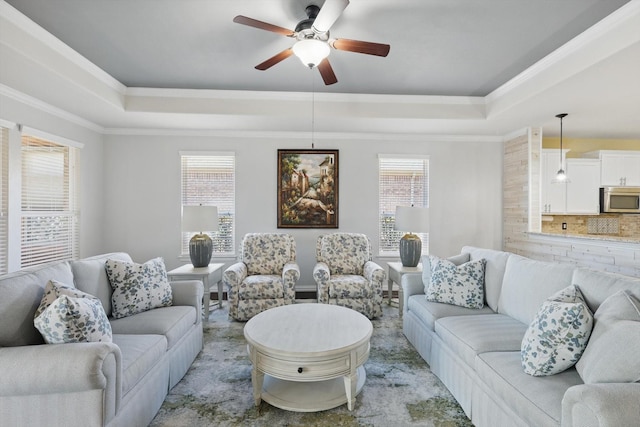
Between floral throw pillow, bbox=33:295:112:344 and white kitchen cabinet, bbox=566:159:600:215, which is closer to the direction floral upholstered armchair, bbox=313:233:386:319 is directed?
the floral throw pillow

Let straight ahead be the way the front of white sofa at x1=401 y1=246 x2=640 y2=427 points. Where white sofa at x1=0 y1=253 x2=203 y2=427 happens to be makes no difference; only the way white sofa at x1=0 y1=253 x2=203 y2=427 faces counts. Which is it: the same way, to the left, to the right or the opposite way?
the opposite way

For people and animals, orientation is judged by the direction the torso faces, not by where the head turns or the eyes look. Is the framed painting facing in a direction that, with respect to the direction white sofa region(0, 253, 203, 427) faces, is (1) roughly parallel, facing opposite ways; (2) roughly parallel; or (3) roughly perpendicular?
roughly perpendicular

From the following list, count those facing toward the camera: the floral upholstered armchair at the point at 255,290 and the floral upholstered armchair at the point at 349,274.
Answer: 2

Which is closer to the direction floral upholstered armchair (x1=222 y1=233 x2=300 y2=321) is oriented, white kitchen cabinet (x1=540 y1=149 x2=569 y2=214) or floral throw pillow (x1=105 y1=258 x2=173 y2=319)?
the floral throw pillow

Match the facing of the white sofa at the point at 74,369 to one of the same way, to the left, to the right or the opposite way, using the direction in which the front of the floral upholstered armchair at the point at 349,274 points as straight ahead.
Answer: to the left

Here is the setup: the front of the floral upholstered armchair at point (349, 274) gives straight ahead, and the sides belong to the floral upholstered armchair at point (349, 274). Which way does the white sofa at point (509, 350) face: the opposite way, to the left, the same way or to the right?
to the right

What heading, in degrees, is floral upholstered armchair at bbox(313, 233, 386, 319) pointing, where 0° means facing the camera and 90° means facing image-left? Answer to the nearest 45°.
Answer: approximately 0°

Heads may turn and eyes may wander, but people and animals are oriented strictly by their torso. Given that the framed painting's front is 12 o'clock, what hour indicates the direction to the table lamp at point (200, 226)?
The table lamp is roughly at 2 o'clock from the framed painting.

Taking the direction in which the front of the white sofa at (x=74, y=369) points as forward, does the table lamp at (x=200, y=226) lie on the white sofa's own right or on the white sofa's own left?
on the white sofa's own left

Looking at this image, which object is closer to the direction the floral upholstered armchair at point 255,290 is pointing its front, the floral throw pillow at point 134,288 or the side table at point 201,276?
the floral throw pillow

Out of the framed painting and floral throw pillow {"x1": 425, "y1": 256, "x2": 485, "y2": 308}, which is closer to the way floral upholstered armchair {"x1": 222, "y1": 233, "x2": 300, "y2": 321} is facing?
the floral throw pillow

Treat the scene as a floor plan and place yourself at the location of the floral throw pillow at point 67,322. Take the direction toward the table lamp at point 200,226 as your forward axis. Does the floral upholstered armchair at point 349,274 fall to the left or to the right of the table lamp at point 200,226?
right

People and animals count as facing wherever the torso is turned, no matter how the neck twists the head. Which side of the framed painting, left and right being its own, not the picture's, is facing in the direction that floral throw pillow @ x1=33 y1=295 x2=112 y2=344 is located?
front
